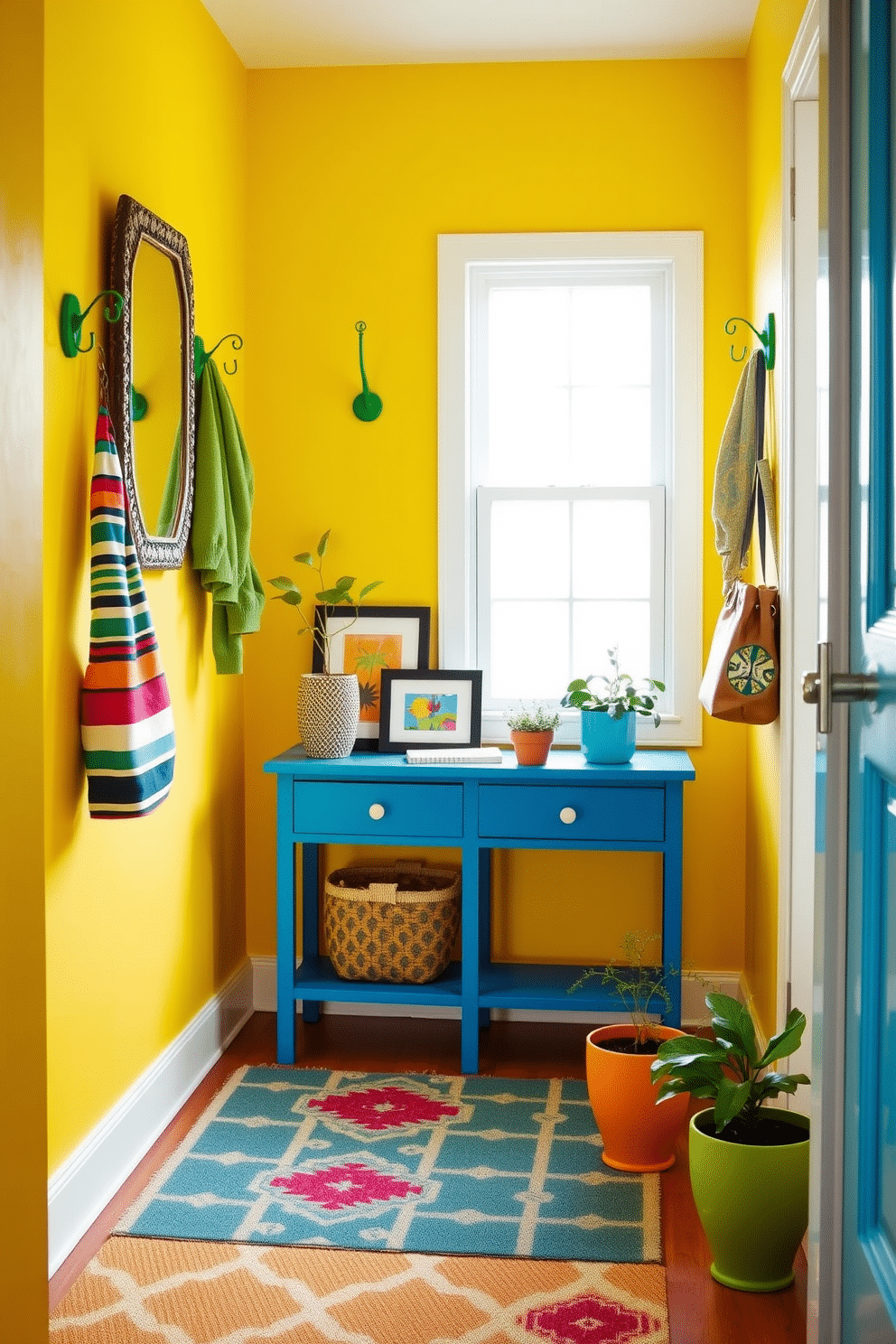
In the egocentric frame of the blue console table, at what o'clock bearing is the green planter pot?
The green planter pot is roughly at 11 o'clock from the blue console table.

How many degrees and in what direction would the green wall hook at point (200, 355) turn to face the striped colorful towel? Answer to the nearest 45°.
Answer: approximately 90° to its right

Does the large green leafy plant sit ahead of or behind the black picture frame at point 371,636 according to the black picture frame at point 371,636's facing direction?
ahead

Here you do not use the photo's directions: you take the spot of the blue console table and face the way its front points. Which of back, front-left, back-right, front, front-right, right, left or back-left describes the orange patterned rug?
front

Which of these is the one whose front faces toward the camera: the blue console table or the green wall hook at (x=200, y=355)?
the blue console table

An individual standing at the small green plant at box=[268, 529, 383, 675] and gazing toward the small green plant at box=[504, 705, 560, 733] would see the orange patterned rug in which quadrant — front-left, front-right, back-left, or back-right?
front-right

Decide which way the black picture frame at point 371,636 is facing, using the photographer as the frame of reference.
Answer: facing the viewer

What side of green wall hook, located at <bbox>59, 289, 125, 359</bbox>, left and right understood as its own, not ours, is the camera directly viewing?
right

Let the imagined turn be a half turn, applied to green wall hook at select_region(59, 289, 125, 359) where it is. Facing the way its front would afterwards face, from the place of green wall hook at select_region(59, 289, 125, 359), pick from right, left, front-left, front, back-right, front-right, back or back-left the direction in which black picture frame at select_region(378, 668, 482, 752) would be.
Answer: back-right

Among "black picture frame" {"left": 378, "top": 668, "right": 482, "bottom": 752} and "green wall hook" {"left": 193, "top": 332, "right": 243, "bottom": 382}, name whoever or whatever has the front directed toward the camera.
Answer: the black picture frame

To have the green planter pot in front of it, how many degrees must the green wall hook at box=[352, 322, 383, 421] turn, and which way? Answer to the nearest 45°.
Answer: approximately 45° to its left

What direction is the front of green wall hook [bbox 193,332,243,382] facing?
to the viewer's right

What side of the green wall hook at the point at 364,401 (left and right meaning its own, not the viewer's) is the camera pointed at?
front
